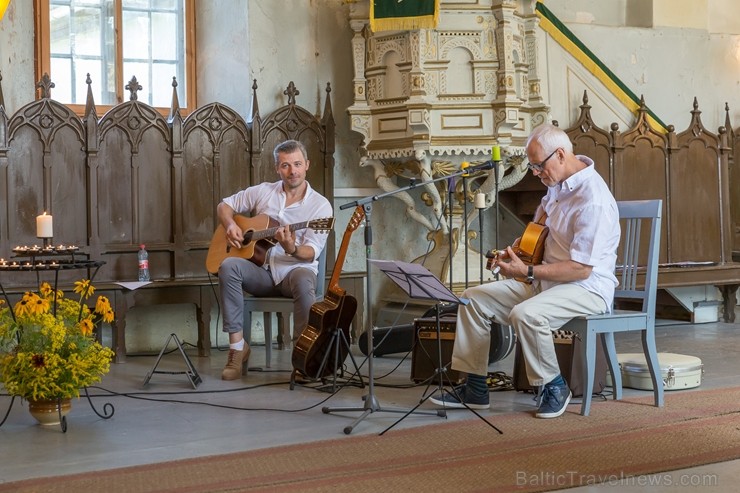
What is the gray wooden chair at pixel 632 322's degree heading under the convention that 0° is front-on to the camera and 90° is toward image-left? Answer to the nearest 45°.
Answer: approximately 45°

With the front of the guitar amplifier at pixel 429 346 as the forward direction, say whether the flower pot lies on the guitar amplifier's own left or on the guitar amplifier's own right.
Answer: on the guitar amplifier's own right

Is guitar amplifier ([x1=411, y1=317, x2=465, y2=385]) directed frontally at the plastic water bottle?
no

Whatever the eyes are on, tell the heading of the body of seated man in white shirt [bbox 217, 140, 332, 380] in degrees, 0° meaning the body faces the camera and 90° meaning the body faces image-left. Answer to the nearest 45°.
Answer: approximately 45°

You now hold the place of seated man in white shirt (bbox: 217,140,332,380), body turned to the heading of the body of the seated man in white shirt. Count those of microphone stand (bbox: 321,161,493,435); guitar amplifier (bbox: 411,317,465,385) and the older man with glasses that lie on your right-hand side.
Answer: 0

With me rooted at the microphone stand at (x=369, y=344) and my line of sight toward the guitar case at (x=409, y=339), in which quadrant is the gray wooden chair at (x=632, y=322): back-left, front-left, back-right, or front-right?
front-right

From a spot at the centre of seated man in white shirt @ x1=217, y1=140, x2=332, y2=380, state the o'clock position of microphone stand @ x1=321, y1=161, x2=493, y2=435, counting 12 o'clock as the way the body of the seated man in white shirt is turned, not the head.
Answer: The microphone stand is roughly at 10 o'clock from the seated man in white shirt.

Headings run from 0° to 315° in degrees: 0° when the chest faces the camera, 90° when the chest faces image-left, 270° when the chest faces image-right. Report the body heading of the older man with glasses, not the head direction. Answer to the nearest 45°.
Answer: approximately 45°

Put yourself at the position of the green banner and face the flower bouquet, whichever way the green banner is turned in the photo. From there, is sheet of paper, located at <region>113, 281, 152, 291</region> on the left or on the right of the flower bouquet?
right

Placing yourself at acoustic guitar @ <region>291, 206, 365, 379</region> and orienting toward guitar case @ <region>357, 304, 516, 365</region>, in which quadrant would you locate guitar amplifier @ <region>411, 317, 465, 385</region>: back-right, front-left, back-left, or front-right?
front-right

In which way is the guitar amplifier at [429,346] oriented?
toward the camera

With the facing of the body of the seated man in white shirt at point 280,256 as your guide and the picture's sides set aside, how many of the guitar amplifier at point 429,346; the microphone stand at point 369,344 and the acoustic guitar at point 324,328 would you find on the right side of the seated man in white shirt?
0

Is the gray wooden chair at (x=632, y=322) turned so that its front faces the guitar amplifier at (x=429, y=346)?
no

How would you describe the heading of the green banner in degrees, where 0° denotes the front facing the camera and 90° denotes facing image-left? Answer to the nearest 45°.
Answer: approximately 0°

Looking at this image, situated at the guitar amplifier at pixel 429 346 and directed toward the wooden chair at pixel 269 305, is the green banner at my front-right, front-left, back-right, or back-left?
front-right

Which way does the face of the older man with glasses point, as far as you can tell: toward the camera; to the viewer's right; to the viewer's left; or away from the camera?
to the viewer's left

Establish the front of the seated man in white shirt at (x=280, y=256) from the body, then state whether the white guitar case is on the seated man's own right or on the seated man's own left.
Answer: on the seated man's own left

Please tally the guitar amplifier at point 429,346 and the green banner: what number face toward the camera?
2
